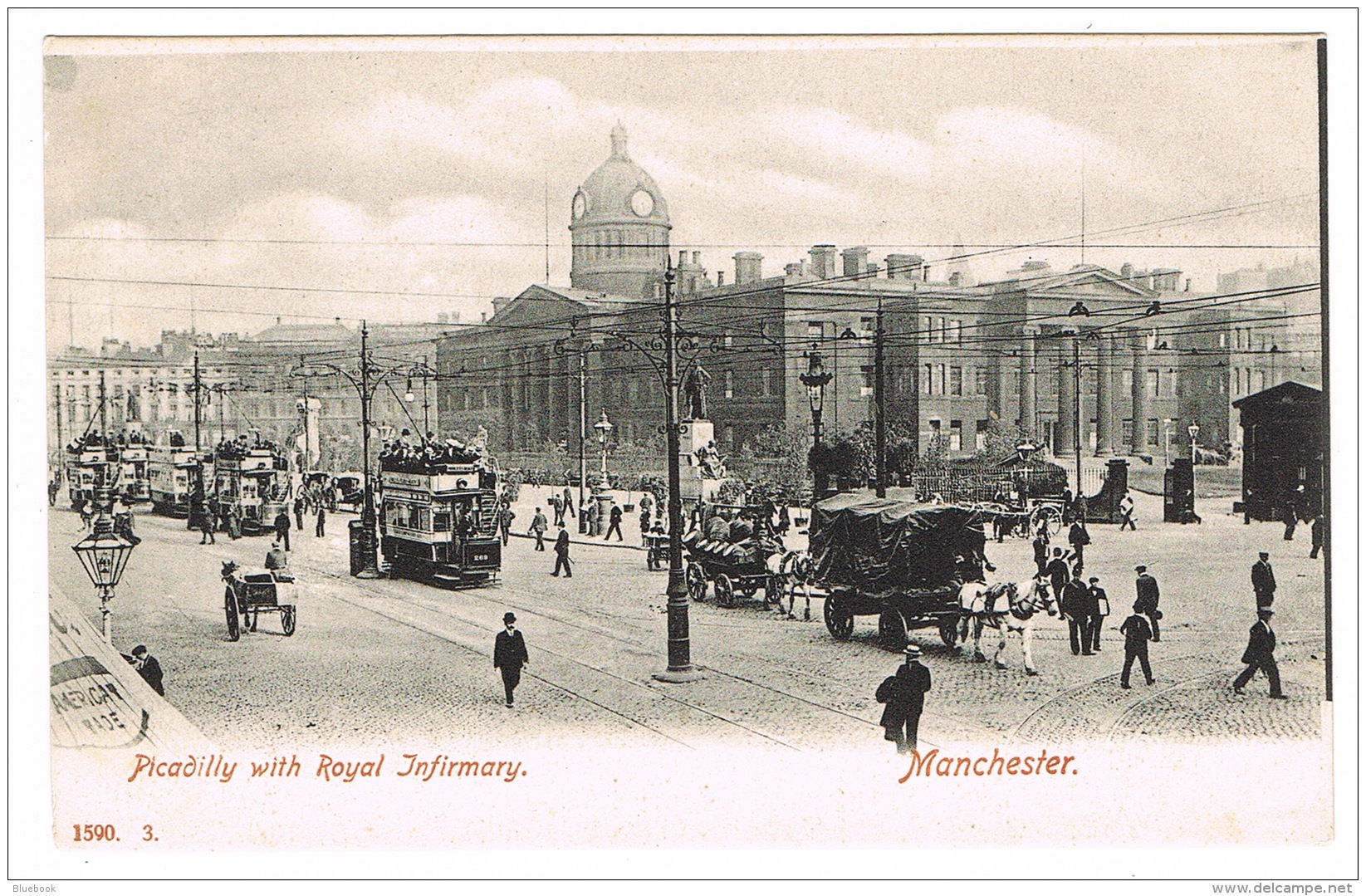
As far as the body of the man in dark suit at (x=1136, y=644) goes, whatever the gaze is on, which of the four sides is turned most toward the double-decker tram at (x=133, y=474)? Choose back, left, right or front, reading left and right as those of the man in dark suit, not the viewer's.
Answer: left

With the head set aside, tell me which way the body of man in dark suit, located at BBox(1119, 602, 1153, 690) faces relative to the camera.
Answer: away from the camera

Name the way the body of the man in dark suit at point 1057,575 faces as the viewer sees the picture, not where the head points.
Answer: away from the camera

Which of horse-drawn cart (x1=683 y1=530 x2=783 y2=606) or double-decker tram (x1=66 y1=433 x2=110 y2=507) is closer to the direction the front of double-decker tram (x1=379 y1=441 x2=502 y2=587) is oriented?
the horse-drawn cart

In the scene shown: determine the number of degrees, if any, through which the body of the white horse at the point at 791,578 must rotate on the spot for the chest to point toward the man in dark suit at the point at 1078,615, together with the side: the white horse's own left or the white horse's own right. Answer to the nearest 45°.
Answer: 0° — it already faces them

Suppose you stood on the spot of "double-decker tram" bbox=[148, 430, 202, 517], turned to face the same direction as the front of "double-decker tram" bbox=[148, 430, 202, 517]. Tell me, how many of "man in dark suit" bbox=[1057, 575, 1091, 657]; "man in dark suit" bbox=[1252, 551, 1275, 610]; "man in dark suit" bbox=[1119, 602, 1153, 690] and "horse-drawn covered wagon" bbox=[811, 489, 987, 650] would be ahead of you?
4

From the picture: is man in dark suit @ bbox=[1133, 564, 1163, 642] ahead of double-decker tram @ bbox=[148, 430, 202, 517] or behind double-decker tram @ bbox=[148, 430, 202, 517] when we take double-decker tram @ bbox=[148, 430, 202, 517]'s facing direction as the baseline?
ahead

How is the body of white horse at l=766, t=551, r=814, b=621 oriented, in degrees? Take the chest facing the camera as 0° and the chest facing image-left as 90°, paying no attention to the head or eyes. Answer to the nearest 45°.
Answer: approximately 315°

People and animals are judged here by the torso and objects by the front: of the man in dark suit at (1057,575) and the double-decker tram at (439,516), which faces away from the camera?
the man in dark suit

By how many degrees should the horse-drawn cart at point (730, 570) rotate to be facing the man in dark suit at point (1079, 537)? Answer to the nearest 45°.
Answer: approximately 45° to its left

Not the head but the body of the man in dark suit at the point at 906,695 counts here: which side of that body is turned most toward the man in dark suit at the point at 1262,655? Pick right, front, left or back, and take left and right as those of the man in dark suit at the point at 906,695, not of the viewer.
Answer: right
